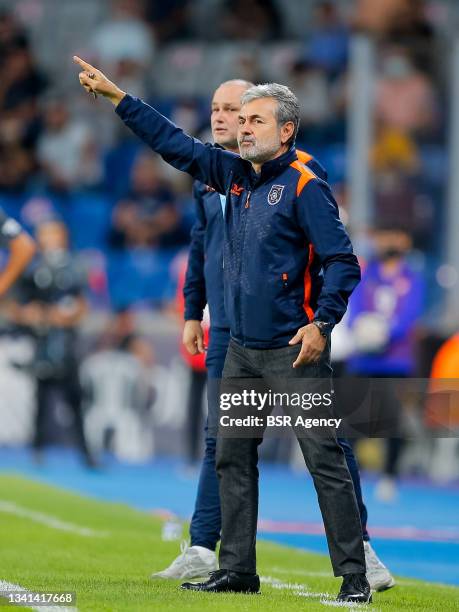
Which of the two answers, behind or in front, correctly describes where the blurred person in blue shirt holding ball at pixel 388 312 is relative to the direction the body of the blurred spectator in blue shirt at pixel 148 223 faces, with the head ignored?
in front

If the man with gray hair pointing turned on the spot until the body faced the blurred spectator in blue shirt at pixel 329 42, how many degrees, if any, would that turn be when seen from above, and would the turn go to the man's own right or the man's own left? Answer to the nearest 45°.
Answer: approximately 135° to the man's own right

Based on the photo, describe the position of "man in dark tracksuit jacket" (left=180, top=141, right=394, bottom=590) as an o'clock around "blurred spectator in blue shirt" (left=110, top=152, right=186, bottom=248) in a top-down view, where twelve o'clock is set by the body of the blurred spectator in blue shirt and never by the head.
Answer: The man in dark tracksuit jacket is roughly at 12 o'clock from the blurred spectator in blue shirt.

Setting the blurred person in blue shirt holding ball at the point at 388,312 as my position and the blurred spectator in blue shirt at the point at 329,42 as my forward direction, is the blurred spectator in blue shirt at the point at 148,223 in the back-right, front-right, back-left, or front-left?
front-left

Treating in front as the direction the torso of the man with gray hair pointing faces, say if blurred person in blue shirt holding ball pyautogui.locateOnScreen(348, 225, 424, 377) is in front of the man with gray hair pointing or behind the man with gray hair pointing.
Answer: behind

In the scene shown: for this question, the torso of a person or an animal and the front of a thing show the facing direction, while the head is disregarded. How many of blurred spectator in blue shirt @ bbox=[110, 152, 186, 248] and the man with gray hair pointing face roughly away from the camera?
0

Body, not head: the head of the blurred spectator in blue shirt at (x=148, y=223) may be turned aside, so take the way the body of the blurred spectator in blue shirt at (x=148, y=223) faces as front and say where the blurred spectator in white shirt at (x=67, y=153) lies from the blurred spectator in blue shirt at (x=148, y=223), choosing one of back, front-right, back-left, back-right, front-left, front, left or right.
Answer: back-right

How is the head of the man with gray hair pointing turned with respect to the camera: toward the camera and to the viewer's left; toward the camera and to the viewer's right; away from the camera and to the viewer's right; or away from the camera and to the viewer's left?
toward the camera and to the viewer's left

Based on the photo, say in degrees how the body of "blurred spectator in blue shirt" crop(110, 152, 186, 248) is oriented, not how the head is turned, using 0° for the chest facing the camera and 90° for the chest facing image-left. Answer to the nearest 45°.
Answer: approximately 0°

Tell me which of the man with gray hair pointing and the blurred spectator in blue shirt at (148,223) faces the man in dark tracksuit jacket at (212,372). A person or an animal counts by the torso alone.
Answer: the blurred spectator in blue shirt

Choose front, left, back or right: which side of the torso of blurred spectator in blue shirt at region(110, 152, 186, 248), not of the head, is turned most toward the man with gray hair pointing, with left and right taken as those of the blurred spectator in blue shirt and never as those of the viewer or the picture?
front

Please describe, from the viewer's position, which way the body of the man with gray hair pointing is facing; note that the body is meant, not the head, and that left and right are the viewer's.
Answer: facing the viewer and to the left of the viewer

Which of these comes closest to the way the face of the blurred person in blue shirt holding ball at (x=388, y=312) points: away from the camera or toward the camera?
toward the camera

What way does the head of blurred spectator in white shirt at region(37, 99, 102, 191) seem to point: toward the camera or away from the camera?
toward the camera

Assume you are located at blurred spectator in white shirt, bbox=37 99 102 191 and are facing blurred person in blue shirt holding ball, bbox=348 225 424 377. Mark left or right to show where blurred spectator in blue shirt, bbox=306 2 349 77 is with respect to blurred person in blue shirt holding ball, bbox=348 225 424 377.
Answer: left

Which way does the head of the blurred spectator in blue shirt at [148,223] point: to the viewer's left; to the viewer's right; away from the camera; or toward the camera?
toward the camera
